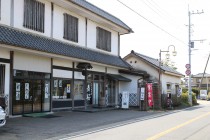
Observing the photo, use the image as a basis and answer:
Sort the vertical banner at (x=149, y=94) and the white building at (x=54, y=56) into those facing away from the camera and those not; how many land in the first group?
0

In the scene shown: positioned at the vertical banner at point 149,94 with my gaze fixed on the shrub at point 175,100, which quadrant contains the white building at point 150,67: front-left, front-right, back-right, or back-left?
front-left

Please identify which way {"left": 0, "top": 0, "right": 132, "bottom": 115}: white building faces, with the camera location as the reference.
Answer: facing the viewer and to the right of the viewer

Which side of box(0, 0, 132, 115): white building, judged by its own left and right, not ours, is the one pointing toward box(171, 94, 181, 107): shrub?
left

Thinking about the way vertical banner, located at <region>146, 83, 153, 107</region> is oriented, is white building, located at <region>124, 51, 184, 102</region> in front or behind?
behind

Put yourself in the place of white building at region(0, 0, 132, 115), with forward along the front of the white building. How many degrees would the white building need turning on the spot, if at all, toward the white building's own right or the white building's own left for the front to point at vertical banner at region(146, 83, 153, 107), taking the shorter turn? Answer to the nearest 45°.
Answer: approximately 90° to the white building's own left

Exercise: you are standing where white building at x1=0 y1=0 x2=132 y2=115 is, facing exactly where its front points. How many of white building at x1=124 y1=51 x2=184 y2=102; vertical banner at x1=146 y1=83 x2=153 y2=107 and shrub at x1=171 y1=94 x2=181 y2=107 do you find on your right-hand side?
0

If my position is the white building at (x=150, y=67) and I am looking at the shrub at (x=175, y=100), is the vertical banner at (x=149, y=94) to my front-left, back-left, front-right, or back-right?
front-right

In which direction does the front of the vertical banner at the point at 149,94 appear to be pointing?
toward the camera

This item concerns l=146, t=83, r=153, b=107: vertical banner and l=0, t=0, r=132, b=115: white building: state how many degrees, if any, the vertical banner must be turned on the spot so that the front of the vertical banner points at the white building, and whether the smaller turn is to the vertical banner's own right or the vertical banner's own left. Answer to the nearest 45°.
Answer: approximately 45° to the vertical banner's own right

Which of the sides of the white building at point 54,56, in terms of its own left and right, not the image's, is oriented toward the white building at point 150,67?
left
